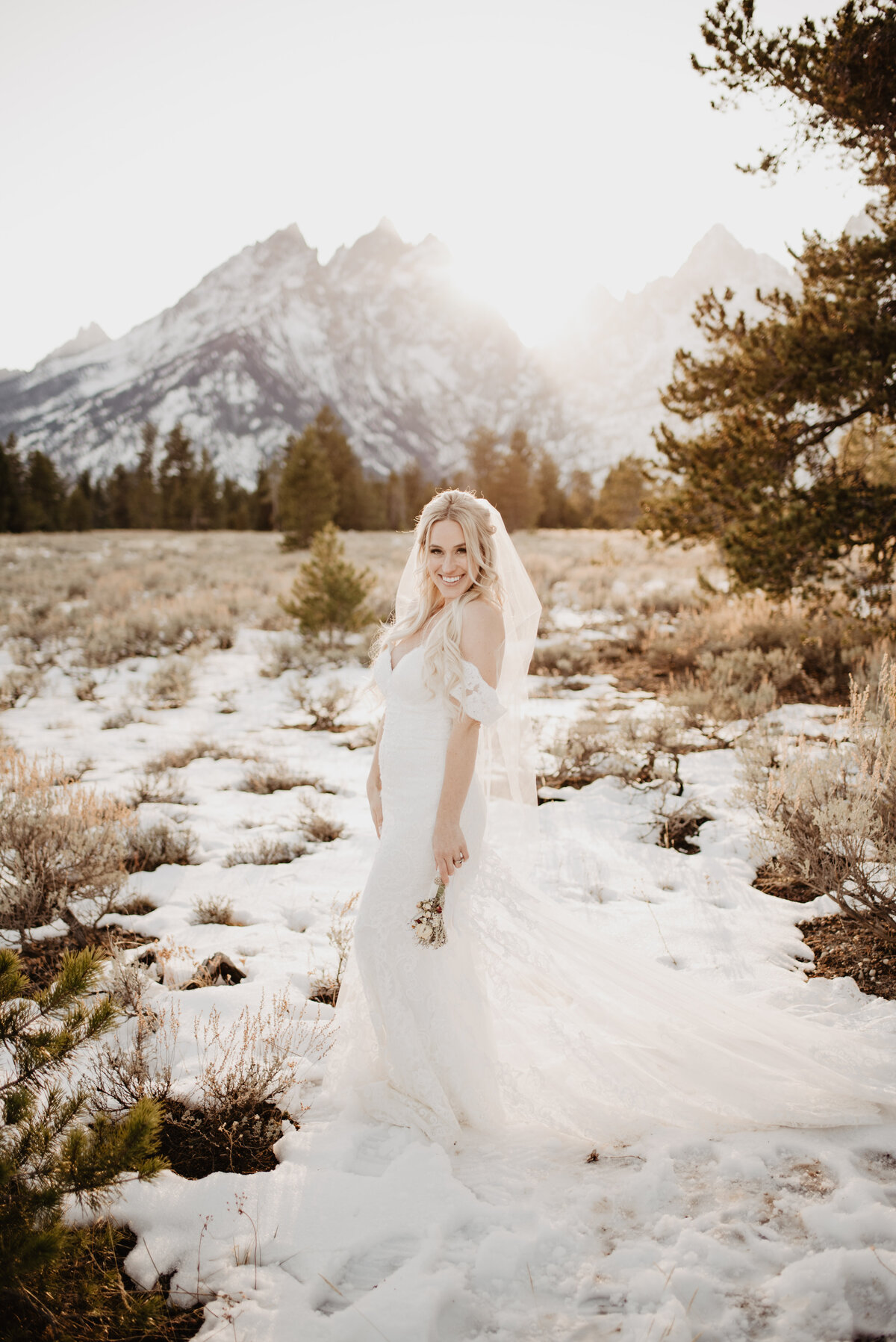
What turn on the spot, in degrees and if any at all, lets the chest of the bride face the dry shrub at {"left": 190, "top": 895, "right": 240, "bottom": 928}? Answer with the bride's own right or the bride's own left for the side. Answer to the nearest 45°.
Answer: approximately 90° to the bride's own right

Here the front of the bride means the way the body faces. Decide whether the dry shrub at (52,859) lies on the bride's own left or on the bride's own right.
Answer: on the bride's own right

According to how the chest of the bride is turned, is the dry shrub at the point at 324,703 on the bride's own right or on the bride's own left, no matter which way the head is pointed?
on the bride's own right

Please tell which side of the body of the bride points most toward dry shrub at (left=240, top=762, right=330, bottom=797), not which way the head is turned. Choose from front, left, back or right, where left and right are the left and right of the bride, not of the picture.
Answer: right

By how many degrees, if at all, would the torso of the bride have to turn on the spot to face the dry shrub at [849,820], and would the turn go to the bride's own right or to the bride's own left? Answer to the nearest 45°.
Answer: approximately 180°

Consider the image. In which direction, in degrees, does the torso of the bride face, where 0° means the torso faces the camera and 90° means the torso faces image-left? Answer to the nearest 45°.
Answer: approximately 45°

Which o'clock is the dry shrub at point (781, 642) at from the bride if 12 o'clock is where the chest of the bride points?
The dry shrub is roughly at 5 o'clock from the bride.

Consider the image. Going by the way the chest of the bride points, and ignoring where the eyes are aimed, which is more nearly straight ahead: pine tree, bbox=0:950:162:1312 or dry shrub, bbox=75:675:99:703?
the pine tree

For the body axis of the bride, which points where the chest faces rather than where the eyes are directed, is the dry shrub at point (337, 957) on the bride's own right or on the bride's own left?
on the bride's own right
